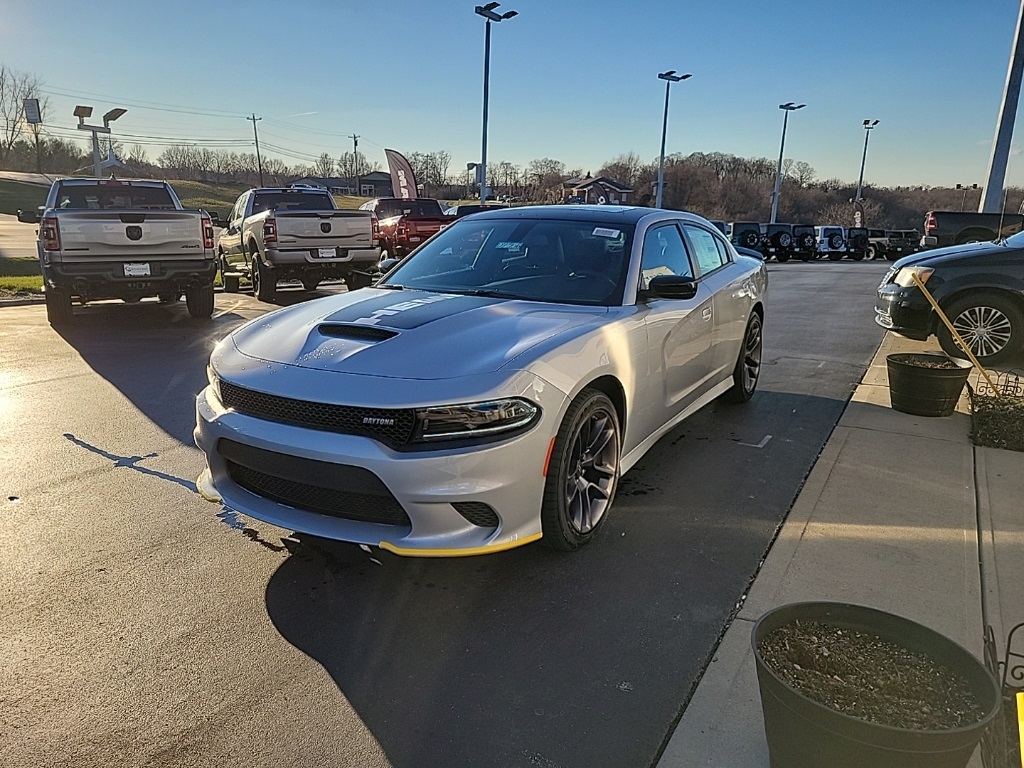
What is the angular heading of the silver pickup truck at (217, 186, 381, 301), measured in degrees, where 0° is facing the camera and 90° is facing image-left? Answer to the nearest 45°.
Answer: approximately 135°

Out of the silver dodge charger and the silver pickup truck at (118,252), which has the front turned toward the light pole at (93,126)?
the silver pickup truck

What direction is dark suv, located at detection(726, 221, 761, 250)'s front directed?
away from the camera

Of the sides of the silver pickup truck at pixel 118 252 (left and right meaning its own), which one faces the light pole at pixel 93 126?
front

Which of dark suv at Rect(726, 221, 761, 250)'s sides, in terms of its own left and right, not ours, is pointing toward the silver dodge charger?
back

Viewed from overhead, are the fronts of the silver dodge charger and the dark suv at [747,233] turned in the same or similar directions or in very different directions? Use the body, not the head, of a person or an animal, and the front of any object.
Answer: very different directions

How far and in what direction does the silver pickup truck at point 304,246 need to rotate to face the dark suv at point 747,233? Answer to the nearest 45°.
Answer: approximately 90° to its right

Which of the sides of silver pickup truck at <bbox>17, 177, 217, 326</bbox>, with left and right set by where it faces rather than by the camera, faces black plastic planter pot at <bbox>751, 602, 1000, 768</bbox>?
back

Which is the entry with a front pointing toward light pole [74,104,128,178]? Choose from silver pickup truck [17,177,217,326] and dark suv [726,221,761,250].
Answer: the silver pickup truck

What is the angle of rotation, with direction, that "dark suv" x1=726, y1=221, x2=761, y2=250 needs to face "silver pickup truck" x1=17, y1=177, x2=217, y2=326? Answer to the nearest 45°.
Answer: approximately 180°

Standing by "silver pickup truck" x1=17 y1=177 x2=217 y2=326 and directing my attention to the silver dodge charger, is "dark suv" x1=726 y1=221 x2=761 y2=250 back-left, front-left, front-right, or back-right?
back-left

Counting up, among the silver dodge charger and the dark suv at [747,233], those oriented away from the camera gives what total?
1

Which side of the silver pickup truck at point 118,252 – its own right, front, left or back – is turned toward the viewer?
back

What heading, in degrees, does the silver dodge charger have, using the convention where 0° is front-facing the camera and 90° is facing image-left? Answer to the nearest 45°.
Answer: approximately 45°

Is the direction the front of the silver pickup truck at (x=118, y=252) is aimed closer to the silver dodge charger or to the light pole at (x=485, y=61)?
the light pole

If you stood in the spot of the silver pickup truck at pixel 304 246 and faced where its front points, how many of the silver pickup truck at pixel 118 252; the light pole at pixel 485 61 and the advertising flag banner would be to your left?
1

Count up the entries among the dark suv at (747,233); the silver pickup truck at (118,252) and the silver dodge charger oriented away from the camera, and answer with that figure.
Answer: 2

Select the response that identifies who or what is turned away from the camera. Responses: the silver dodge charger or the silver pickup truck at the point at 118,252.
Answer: the silver pickup truck

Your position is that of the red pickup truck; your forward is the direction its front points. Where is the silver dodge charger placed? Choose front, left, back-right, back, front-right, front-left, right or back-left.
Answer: back-left

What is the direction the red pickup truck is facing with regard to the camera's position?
facing away from the viewer and to the left of the viewer
